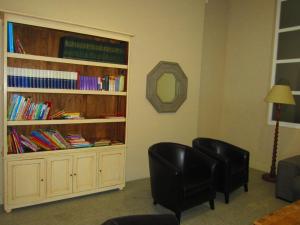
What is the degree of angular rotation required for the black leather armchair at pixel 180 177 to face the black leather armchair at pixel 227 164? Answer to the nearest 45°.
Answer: approximately 90° to its left

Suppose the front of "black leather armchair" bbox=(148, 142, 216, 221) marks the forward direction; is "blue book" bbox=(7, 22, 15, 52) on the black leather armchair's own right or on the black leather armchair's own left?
on the black leather armchair's own right

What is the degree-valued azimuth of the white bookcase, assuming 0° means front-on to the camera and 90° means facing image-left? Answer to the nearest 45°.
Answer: approximately 315°

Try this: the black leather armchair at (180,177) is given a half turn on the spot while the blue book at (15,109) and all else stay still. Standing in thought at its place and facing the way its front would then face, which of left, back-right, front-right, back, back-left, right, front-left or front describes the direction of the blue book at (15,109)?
front-left

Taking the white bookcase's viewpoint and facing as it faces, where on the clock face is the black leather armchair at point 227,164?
The black leather armchair is roughly at 11 o'clock from the white bookcase.
